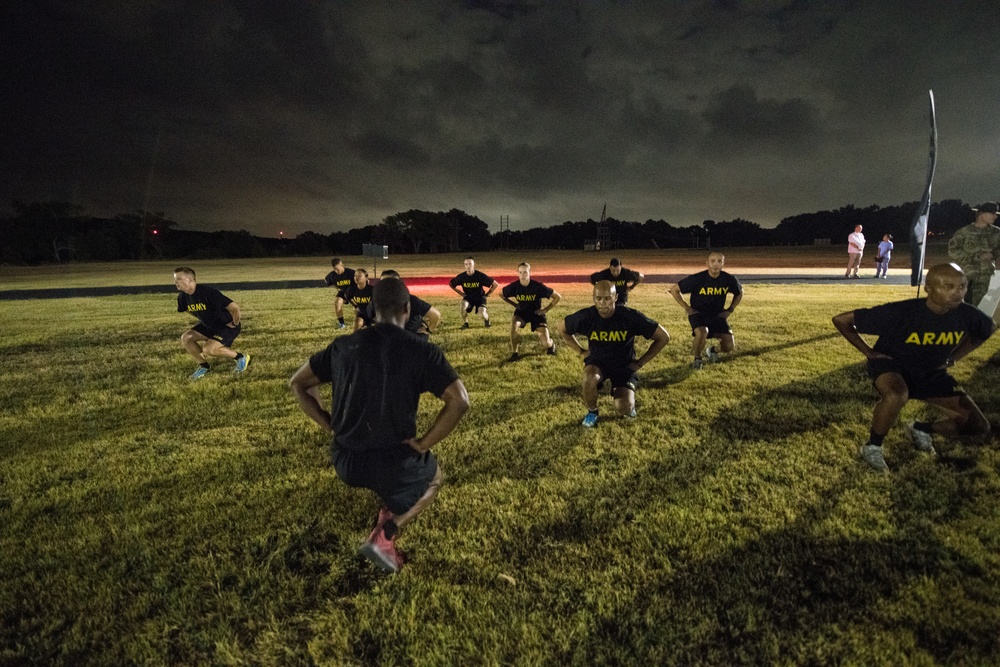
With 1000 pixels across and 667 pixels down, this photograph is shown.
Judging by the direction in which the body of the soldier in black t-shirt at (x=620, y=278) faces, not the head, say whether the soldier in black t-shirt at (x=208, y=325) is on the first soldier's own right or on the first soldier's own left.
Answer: on the first soldier's own right

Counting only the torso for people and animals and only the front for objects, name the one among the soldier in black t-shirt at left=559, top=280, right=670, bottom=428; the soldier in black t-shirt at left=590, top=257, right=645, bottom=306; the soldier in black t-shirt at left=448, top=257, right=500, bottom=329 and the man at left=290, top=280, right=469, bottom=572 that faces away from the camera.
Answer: the man

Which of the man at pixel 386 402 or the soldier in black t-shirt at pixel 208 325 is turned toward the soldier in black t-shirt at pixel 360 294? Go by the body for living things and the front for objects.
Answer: the man

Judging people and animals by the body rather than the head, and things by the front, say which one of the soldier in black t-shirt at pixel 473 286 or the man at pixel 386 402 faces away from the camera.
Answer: the man

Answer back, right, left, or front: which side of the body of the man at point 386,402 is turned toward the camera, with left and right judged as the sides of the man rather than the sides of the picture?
back

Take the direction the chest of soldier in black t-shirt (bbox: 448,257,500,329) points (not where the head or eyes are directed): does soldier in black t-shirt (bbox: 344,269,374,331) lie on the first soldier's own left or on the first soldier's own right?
on the first soldier's own right

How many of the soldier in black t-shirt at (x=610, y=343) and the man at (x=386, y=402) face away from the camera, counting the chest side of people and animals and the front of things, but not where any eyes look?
1

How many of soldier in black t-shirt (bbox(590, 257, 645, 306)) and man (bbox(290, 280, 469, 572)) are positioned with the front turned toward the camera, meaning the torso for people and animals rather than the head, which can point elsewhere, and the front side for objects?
1

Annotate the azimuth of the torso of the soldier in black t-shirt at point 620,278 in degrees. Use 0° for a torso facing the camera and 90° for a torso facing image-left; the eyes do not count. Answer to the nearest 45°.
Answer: approximately 0°
